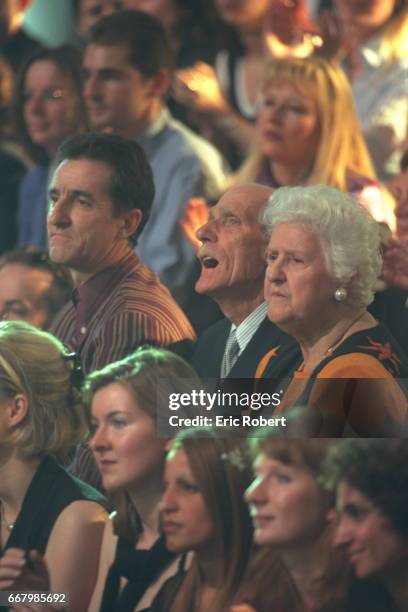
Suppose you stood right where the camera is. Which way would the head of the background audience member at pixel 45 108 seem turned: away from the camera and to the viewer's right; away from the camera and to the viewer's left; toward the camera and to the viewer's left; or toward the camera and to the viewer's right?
toward the camera and to the viewer's left

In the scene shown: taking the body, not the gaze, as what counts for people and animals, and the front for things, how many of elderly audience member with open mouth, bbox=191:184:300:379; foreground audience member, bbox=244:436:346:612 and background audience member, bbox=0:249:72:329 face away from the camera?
0

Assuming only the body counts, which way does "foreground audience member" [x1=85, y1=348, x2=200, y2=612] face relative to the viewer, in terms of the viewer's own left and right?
facing the viewer and to the left of the viewer

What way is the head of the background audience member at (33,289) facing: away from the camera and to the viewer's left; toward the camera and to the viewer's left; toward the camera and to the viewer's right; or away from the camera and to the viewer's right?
toward the camera and to the viewer's left

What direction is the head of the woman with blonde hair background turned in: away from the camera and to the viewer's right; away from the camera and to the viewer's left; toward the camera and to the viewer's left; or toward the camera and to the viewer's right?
toward the camera and to the viewer's left

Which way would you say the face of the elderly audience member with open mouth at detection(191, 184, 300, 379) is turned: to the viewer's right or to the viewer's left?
to the viewer's left
